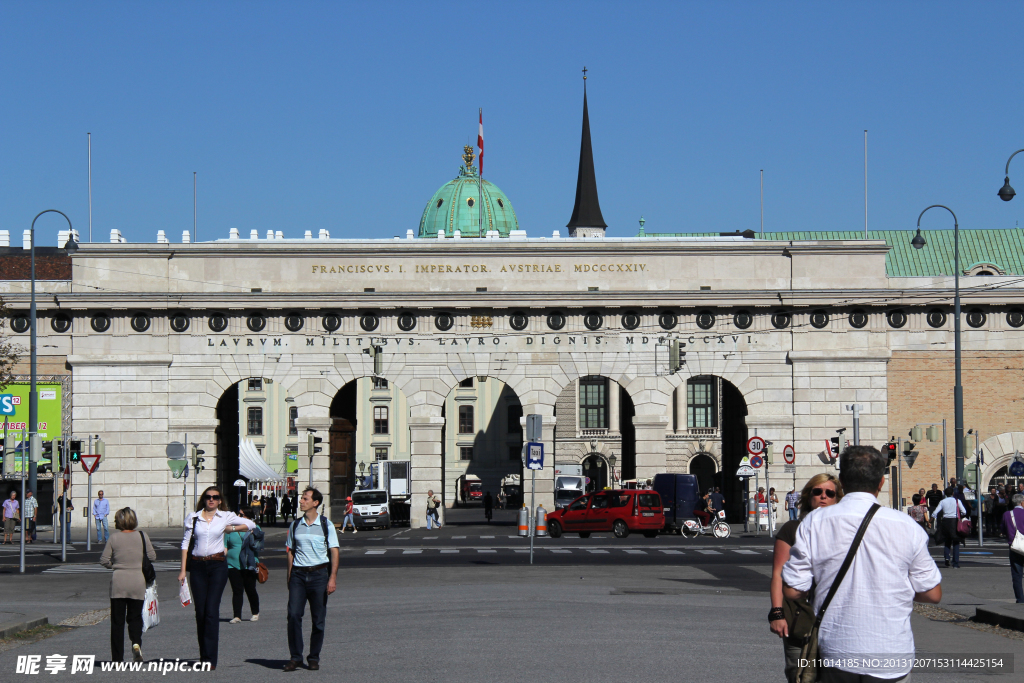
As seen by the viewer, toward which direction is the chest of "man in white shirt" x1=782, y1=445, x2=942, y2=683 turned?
away from the camera

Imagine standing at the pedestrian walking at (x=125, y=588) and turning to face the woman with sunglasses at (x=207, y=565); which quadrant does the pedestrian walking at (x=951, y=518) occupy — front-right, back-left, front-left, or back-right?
front-left

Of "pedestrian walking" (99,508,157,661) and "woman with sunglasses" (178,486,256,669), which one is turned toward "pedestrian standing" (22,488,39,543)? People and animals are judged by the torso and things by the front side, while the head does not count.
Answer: "pedestrian walking" (99,508,157,661)

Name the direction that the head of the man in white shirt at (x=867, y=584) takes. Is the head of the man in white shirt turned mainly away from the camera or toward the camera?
away from the camera

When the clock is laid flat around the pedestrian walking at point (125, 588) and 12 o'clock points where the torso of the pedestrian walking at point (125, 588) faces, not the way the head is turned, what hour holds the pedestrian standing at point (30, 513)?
the pedestrian standing at point (30, 513) is roughly at 12 o'clock from the pedestrian walking at point (125, 588).

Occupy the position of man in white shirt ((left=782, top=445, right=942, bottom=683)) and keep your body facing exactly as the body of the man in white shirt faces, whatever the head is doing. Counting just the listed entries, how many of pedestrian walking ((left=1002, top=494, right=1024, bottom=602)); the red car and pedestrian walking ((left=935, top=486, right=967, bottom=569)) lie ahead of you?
3

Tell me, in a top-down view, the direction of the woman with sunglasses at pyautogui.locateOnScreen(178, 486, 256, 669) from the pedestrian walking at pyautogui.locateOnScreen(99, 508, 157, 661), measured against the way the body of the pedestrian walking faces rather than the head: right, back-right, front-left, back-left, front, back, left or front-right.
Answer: right

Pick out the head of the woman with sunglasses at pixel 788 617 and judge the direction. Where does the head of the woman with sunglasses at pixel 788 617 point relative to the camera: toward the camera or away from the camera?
toward the camera

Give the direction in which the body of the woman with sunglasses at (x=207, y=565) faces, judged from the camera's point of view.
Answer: toward the camera

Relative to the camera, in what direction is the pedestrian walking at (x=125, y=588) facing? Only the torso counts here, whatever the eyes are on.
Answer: away from the camera

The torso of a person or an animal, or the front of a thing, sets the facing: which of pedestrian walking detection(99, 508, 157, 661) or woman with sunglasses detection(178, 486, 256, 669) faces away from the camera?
the pedestrian walking

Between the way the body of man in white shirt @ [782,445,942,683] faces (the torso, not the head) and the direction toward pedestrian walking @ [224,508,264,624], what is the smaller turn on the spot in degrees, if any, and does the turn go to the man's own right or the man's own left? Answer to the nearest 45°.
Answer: approximately 45° to the man's own left

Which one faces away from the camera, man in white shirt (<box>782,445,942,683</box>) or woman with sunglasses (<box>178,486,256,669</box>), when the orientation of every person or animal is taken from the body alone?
the man in white shirt

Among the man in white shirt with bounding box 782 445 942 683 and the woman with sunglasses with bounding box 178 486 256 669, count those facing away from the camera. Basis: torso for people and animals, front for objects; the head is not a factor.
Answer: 1
